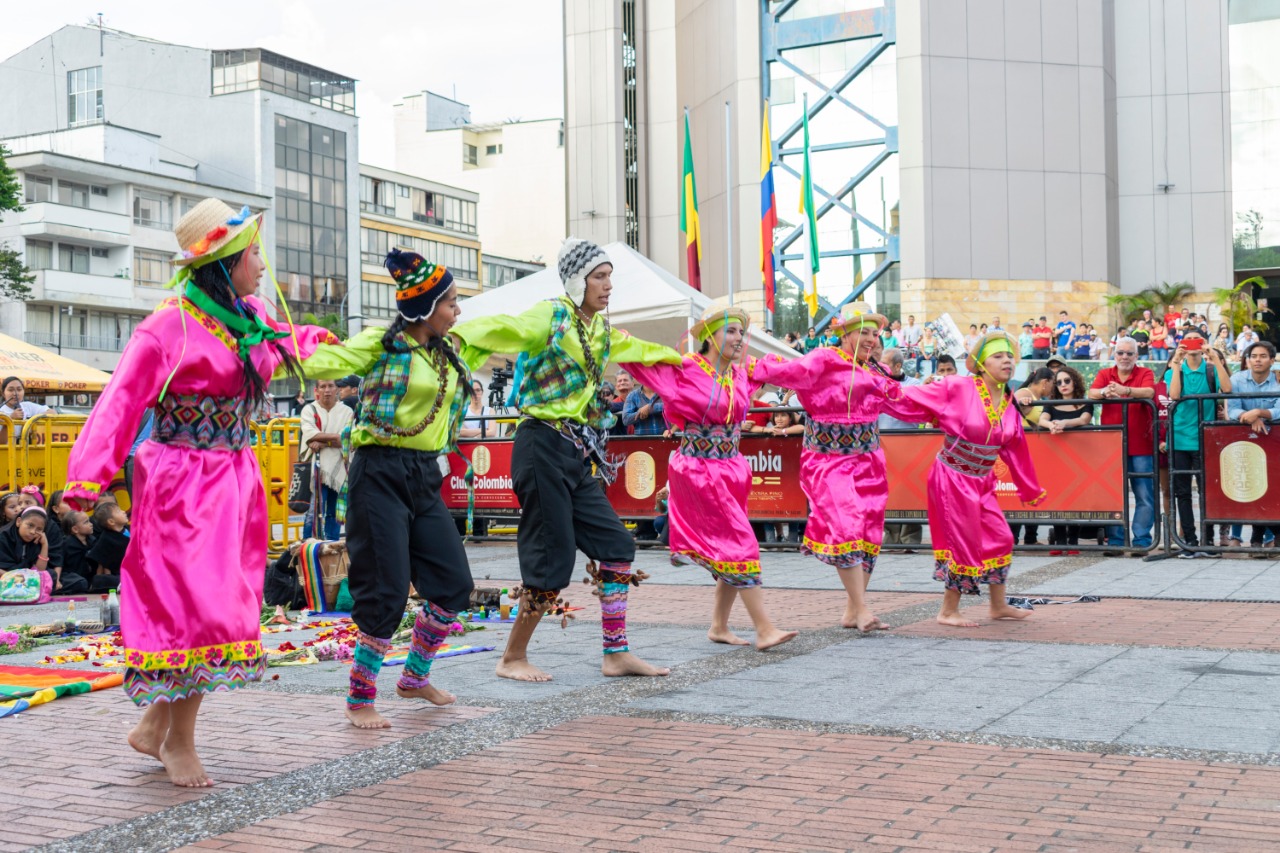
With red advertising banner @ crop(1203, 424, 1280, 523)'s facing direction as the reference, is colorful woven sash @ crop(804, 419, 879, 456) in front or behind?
in front

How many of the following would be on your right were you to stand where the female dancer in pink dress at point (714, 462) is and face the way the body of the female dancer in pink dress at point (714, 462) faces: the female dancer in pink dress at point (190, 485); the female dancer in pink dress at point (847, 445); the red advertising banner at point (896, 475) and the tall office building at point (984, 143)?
1

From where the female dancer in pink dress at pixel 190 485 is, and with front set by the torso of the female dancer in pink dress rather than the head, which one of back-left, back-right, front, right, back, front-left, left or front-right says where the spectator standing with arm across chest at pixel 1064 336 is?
left

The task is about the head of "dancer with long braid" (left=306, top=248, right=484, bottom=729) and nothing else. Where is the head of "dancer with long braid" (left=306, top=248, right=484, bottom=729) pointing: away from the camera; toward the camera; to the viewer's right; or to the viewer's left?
to the viewer's right

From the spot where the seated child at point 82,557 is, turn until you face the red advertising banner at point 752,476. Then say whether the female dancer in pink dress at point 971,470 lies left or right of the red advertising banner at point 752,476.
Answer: right

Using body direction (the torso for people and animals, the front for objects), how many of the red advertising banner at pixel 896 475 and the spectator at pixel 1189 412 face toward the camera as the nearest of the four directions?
2

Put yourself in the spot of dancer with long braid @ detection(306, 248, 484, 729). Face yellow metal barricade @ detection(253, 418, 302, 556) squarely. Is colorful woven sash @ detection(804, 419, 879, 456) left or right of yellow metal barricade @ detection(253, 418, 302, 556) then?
right

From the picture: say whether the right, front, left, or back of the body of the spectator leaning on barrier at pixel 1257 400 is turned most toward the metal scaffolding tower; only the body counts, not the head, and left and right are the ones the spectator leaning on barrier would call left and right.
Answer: back

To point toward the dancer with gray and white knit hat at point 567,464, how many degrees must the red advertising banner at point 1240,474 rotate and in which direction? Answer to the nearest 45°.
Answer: approximately 45° to its right

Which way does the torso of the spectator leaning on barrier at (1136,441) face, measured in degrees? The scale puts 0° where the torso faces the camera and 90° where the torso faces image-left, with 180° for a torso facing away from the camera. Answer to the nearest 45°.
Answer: approximately 0°
